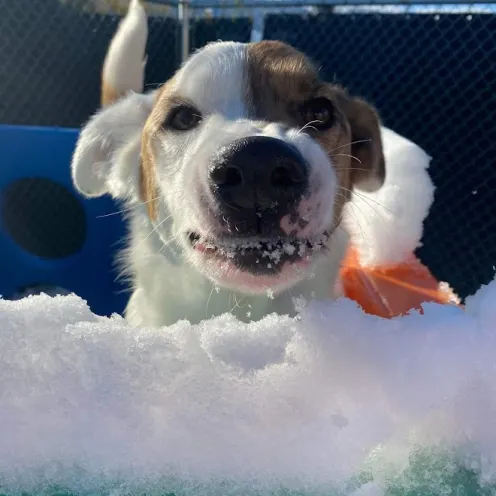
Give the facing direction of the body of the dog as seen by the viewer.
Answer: toward the camera

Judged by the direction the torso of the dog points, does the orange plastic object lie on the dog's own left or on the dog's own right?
on the dog's own left

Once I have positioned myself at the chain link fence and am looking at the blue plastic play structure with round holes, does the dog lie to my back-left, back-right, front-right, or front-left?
front-left

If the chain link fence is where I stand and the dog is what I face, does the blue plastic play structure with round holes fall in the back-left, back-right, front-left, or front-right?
front-right

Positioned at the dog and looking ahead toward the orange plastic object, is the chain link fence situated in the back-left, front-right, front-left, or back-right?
front-left

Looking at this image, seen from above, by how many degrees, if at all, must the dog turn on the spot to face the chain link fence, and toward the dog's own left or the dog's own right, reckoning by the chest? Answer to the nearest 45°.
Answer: approximately 180°
